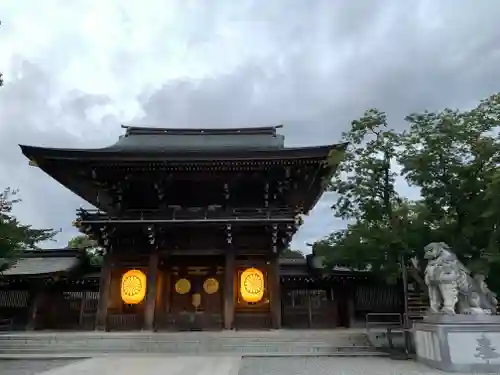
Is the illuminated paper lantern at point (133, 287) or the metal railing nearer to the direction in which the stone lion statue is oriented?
the illuminated paper lantern

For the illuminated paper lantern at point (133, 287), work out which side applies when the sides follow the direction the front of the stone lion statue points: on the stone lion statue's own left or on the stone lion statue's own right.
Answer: on the stone lion statue's own right

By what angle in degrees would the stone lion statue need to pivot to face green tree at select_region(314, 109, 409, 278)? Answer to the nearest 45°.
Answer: approximately 90° to its right

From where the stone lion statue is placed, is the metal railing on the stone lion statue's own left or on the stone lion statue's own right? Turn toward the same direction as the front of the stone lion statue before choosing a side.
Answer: on the stone lion statue's own right

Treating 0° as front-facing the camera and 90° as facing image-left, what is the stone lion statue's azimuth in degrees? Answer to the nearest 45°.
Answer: approximately 45°

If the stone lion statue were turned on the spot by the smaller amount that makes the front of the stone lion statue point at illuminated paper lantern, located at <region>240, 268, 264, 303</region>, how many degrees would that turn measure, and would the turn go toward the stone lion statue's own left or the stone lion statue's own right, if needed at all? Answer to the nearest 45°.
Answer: approximately 90° to the stone lion statue's own right

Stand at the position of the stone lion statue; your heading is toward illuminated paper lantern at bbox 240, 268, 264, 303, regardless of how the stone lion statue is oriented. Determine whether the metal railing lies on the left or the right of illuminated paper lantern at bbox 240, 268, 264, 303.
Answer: right
